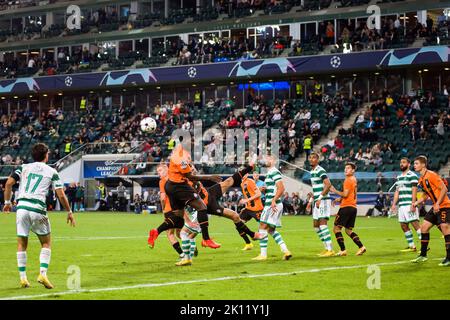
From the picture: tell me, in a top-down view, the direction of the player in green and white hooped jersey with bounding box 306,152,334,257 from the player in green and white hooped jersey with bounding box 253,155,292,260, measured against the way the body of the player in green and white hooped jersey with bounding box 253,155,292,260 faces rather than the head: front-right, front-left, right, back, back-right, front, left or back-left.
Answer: back-right

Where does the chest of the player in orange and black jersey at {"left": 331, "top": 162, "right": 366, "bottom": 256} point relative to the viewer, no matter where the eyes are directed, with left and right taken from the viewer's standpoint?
facing to the left of the viewer

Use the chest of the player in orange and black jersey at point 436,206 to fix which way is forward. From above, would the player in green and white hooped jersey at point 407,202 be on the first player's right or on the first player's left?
on the first player's right

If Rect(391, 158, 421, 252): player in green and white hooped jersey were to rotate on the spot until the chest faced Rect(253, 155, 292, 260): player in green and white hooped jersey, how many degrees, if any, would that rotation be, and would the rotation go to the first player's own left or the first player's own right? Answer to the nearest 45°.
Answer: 0° — they already face them

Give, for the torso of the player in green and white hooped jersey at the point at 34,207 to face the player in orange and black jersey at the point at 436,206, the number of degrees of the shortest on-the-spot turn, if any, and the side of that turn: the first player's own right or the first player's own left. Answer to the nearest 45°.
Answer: approximately 90° to the first player's own right

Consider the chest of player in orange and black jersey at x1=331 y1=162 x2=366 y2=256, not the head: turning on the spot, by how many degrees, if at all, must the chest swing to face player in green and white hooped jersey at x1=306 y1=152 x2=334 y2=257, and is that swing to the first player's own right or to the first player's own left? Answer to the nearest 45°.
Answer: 0° — they already face them

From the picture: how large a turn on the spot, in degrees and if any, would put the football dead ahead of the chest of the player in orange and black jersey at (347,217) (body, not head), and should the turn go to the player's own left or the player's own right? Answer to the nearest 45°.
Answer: approximately 45° to the player's own right

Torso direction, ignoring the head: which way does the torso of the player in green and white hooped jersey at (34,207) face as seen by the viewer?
away from the camera
